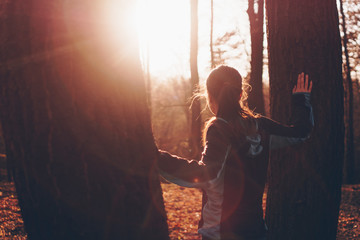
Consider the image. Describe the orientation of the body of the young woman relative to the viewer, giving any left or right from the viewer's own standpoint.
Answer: facing away from the viewer and to the left of the viewer

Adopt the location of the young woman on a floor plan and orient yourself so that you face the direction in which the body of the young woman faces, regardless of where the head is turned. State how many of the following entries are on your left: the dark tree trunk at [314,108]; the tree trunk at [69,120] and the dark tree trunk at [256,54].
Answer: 1

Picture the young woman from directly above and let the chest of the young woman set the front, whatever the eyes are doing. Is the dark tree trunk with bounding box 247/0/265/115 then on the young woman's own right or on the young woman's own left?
on the young woman's own right

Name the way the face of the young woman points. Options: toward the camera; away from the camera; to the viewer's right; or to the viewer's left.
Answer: away from the camera

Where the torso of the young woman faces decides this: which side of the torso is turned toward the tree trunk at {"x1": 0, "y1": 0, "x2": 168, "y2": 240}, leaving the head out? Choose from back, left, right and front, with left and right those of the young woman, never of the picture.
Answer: left

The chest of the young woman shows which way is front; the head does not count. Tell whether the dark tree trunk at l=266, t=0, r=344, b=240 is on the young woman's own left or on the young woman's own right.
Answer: on the young woman's own right
